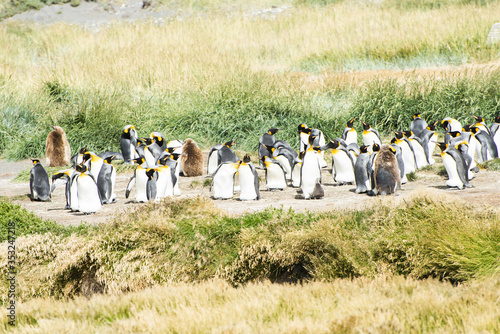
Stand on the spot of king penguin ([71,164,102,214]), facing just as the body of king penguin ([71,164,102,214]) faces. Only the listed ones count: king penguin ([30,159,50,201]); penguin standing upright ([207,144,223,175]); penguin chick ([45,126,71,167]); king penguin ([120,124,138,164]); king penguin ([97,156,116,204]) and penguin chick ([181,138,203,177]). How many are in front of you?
0

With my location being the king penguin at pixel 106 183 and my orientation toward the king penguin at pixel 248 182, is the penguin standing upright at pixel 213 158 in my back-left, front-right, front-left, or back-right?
front-left

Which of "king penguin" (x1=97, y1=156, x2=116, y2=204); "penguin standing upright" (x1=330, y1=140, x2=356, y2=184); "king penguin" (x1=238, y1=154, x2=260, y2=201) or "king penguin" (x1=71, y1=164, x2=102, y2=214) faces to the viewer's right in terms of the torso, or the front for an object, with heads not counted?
"king penguin" (x1=97, y1=156, x2=116, y2=204)

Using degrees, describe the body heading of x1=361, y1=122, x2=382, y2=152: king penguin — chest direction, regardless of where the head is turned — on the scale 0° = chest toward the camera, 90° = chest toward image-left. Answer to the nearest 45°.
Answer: approximately 45°

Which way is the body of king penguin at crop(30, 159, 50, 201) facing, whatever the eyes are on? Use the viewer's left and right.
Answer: facing away from the viewer and to the left of the viewer

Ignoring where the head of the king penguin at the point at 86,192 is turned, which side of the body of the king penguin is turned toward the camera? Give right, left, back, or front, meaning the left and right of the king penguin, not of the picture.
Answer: front

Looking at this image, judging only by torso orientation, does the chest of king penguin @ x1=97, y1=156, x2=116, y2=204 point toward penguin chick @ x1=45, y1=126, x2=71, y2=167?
no

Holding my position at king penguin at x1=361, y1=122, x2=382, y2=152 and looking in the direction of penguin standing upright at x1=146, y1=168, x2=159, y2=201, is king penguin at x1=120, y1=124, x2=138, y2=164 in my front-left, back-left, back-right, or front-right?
front-right

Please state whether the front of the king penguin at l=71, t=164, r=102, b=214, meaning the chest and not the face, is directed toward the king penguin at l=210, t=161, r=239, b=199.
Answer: no

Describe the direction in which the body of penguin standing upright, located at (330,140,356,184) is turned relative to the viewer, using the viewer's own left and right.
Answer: facing the viewer and to the left of the viewer

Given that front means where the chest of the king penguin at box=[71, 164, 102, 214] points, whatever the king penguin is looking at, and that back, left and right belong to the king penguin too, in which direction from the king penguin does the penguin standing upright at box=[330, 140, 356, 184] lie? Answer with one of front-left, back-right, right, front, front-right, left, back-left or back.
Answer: left

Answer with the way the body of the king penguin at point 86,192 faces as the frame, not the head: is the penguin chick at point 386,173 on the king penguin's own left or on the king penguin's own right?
on the king penguin's own left
